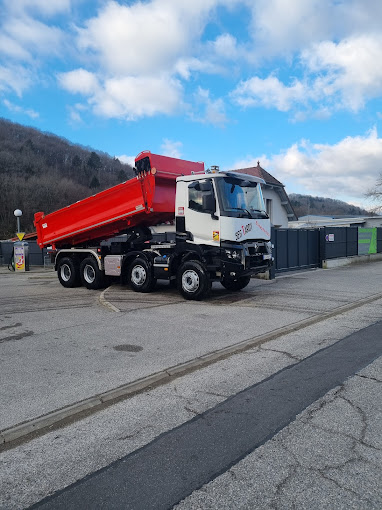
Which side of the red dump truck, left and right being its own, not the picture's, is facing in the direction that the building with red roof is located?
left

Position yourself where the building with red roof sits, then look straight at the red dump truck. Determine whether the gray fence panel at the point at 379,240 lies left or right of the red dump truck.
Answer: left

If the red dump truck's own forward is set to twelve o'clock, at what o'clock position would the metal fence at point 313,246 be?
The metal fence is roughly at 9 o'clock from the red dump truck.

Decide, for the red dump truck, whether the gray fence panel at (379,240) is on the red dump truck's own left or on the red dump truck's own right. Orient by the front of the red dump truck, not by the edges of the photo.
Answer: on the red dump truck's own left

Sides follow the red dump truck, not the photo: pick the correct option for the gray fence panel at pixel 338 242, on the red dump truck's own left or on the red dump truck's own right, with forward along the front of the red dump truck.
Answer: on the red dump truck's own left
